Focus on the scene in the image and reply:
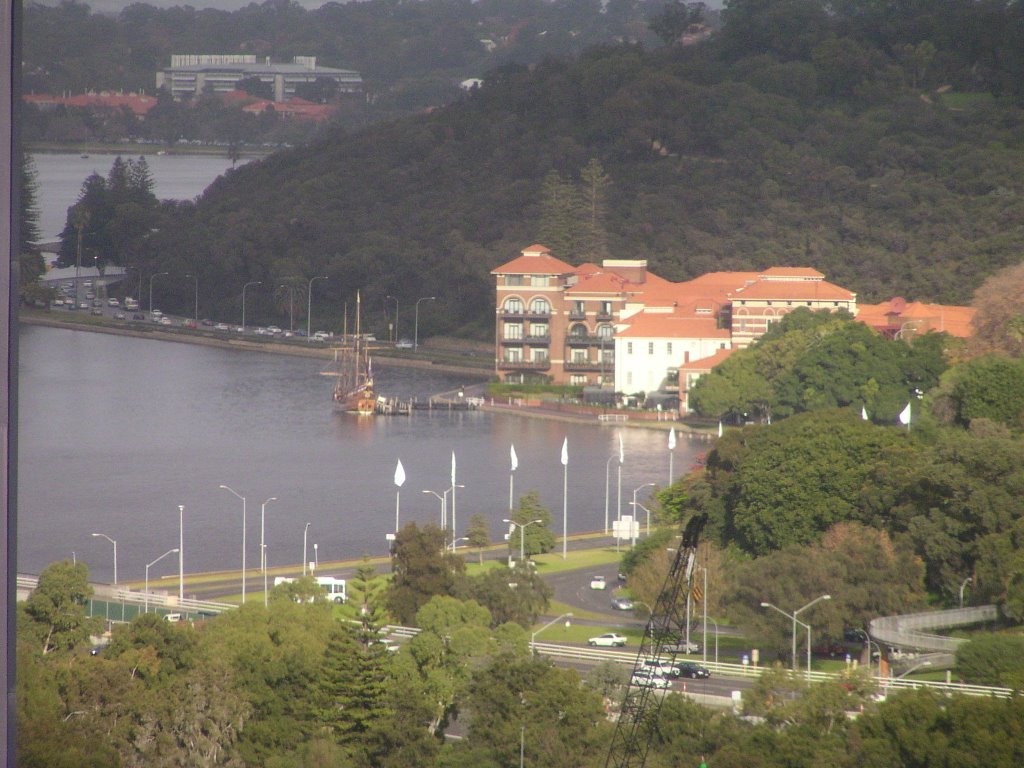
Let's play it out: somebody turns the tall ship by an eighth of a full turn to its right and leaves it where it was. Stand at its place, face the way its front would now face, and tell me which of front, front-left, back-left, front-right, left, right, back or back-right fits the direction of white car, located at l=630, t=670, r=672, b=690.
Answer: back

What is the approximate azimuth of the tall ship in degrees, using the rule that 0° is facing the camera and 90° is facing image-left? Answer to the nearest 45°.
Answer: approximately 135°

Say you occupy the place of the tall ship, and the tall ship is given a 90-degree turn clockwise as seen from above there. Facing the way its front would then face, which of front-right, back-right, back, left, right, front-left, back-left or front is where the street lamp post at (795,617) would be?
back-right

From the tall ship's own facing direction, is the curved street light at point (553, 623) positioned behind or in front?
behind

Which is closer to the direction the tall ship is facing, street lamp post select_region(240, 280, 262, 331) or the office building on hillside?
the street lamp post

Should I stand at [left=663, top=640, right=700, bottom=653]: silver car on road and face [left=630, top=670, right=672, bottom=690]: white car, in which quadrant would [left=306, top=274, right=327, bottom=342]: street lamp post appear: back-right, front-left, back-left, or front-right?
back-right

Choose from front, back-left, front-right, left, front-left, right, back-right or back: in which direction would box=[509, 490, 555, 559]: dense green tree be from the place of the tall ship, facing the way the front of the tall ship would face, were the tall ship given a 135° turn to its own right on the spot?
right

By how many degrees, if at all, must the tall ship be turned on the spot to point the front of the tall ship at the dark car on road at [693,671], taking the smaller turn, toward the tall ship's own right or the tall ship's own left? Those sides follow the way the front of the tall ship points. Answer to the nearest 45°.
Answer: approximately 135° to the tall ship's own left

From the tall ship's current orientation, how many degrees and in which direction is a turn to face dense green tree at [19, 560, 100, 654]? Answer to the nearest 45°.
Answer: approximately 135° to its left

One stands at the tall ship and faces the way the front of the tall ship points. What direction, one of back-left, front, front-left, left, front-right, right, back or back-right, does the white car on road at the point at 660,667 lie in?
back-left
